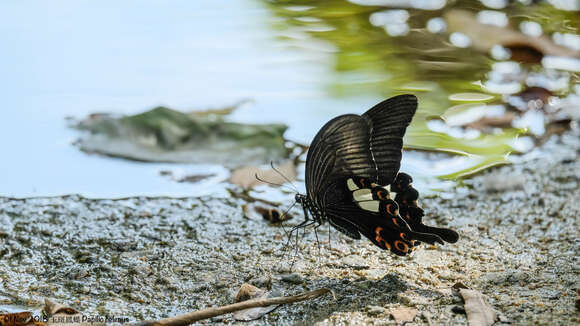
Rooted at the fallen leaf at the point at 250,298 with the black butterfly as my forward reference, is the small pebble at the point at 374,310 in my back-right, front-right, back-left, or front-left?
front-right

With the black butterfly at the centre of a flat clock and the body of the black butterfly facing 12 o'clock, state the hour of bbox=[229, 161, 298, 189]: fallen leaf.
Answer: The fallen leaf is roughly at 2 o'clock from the black butterfly.

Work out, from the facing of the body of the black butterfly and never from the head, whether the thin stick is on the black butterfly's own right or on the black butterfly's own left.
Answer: on the black butterfly's own left

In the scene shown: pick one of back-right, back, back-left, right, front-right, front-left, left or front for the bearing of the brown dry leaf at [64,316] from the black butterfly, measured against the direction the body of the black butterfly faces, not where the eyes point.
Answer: front-left

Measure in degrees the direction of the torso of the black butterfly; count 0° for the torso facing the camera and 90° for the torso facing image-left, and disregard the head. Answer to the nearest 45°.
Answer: approximately 90°

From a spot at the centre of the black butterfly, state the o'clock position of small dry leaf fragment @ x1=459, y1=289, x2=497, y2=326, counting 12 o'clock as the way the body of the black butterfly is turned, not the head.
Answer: The small dry leaf fragment is roughly at 8 o'clock from the black butterfly.

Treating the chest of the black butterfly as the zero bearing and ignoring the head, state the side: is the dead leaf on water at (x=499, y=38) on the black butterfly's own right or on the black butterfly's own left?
on the black butterfly's own right
